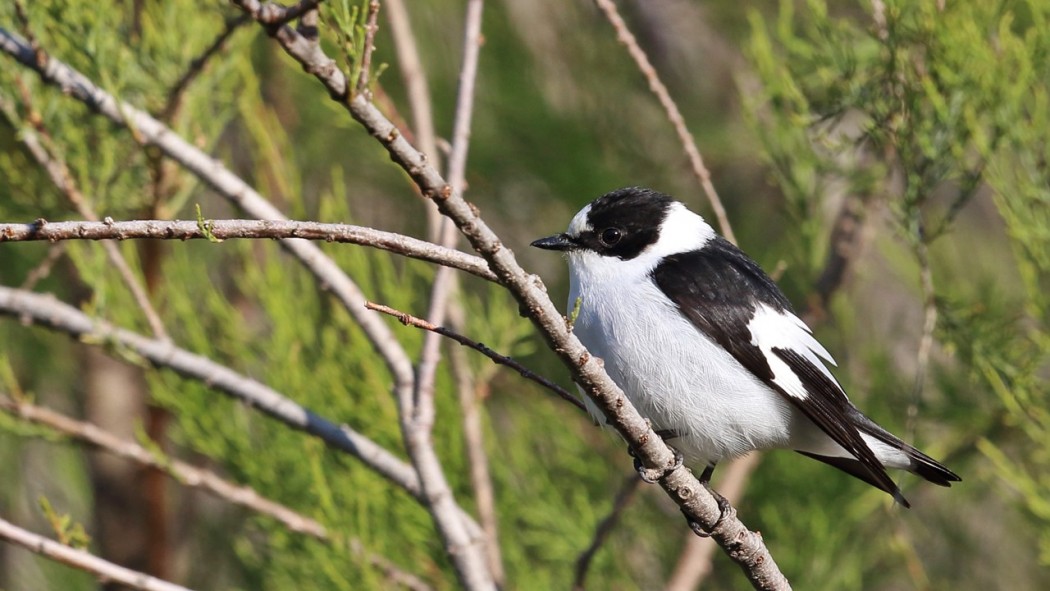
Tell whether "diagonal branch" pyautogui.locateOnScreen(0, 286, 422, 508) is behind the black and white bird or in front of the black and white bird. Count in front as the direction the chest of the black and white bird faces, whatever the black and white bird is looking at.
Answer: in front

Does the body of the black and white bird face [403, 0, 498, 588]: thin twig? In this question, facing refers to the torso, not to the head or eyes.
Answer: yes

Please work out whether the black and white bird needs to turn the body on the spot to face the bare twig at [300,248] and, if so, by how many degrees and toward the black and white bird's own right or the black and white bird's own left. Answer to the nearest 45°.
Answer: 0° — it already faces it

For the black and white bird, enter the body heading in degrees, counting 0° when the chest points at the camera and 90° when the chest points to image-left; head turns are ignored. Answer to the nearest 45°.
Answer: approximately 90°

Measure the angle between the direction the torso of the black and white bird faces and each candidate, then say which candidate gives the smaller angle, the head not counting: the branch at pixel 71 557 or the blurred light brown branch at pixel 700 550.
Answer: the branch at pixel 71 557

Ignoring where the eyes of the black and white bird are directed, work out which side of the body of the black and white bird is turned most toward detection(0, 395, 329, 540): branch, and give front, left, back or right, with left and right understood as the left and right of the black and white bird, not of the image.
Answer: front
